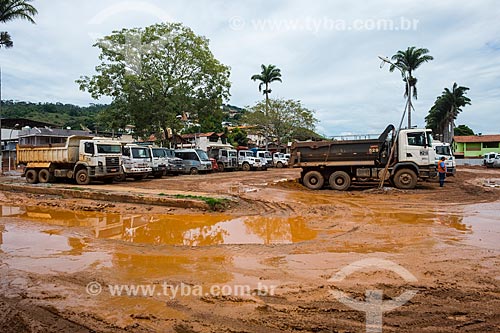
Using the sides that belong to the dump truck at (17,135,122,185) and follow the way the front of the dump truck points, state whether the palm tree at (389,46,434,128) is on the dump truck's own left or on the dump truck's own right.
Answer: on the dump truck's own left

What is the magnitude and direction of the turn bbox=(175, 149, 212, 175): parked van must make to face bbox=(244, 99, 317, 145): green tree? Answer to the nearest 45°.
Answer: approximately 90° to its left

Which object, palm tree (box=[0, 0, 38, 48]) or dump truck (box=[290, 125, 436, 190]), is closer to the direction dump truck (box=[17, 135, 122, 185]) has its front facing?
the dump truck

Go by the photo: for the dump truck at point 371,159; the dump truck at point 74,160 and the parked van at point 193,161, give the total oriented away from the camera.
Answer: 0

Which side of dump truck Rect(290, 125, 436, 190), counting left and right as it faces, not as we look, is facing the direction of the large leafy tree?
back

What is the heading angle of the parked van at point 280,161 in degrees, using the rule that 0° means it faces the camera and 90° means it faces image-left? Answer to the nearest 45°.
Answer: approximately 315°

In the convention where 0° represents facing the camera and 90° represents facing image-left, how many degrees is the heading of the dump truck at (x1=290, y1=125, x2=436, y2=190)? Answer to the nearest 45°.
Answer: approximately 270°

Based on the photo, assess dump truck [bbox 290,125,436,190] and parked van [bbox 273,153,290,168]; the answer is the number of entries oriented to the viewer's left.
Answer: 0

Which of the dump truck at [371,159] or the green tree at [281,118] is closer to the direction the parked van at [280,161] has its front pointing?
the dump truck

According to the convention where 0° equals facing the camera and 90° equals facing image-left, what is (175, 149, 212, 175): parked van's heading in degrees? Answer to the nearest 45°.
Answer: approximately 315°

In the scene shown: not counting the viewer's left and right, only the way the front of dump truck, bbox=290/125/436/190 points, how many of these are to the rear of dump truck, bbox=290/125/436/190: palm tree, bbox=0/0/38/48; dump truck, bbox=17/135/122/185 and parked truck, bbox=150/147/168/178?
3

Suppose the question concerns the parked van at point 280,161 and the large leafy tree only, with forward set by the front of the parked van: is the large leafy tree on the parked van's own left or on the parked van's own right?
on the parked van's own right

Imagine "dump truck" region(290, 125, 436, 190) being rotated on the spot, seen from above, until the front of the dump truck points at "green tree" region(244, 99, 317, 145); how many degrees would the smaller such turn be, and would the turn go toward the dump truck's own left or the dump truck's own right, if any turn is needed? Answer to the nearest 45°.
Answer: approximately 90° to the dump truck's own left

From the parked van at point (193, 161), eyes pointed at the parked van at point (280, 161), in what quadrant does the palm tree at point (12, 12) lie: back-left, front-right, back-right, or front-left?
back-left

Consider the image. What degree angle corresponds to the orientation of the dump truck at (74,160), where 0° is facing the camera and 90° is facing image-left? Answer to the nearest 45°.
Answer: approximately 315°
